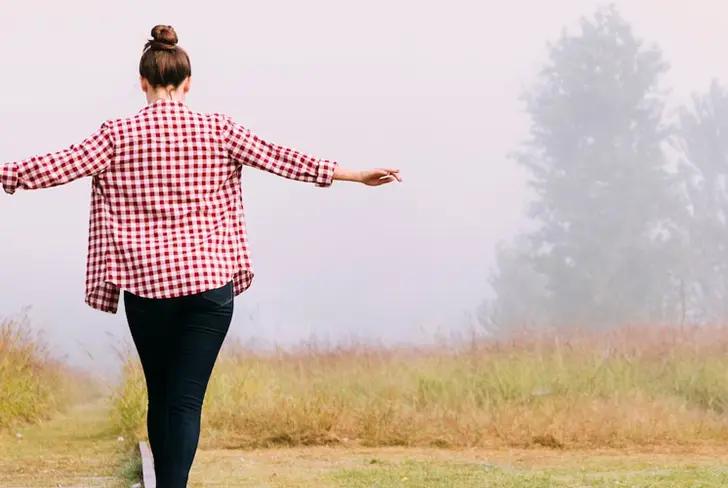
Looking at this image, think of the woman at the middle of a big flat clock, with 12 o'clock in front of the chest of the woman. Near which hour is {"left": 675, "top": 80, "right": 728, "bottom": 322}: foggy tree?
The foggy tree is roughly at 1 o'clock from the woman.

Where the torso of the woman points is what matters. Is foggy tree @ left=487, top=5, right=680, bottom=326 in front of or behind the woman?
in front

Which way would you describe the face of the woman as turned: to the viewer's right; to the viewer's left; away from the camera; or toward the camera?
away from the camera

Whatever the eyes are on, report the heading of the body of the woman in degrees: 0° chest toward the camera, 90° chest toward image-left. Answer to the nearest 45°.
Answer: approximately 180°

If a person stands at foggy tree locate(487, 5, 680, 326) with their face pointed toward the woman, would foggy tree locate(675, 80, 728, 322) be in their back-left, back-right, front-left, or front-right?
back-left
